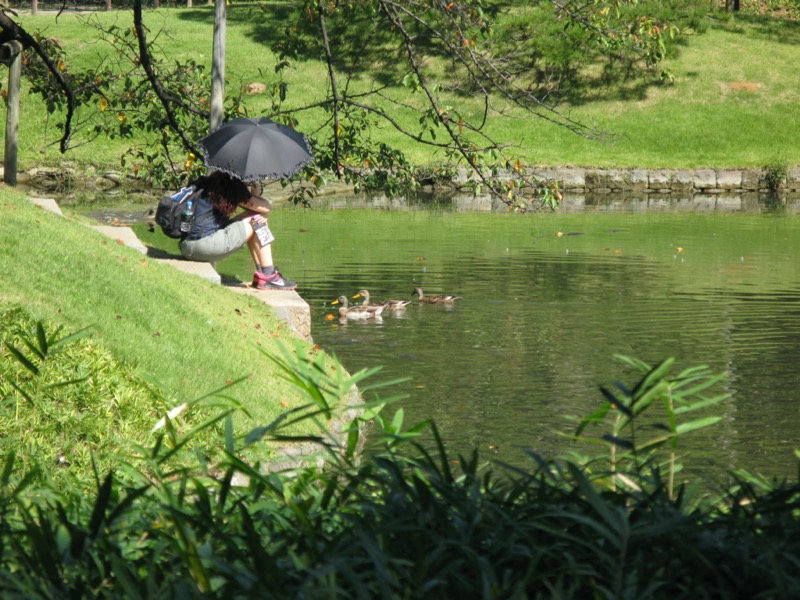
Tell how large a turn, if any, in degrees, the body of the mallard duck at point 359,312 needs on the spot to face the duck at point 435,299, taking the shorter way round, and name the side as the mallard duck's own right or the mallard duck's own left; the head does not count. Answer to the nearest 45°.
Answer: approximately 135° to the mallard duck's own right

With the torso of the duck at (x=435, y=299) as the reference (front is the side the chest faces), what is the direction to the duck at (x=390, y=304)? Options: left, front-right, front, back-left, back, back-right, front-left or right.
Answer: front-left

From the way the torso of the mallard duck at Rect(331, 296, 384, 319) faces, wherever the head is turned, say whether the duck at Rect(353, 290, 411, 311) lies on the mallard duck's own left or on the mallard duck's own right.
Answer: on the mallard duck's own right

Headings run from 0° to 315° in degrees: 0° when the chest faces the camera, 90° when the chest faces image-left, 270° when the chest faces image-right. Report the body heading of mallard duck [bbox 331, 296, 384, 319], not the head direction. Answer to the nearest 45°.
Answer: approximately 90°

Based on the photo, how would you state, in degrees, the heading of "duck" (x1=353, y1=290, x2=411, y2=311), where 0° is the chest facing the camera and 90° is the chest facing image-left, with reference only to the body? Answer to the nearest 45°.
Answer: approximately 90°

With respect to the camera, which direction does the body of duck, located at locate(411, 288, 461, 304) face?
to the viewer's left

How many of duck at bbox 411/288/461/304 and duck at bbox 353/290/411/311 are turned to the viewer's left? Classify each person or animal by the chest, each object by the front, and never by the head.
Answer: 2

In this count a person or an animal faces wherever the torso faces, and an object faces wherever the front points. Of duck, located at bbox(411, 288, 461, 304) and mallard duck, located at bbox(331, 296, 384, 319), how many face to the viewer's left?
2
